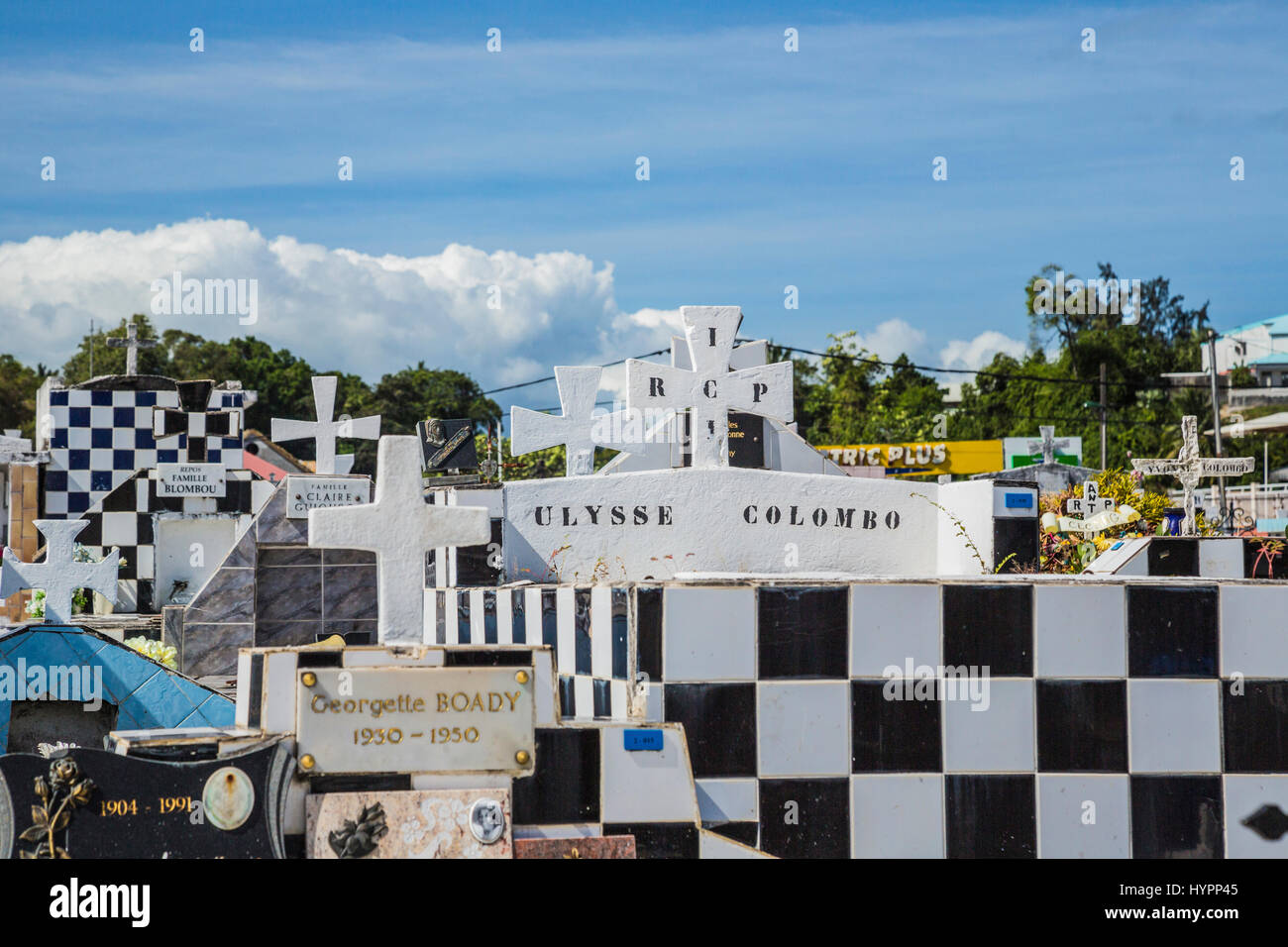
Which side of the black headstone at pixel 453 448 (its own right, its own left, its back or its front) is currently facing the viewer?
front

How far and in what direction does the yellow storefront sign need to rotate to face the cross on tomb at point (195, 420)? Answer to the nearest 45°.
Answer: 0° — it already faces it

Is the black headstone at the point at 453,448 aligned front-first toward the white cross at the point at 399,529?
yes

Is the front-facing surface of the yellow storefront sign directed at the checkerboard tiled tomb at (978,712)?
yes

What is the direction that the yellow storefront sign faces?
toward the camera

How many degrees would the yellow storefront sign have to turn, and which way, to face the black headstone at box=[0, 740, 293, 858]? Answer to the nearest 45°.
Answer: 0° — it already faces it

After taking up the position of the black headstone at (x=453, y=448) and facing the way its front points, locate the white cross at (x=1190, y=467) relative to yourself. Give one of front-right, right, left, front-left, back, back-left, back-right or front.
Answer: left

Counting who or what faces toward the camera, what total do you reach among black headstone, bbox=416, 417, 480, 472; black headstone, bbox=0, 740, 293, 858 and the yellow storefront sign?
3
